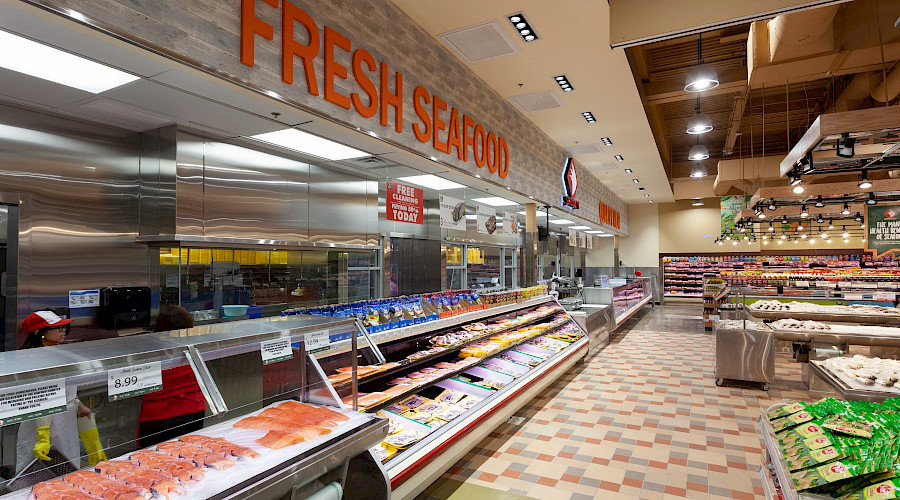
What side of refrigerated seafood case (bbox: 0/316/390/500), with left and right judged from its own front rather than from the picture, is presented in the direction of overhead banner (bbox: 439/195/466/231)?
left

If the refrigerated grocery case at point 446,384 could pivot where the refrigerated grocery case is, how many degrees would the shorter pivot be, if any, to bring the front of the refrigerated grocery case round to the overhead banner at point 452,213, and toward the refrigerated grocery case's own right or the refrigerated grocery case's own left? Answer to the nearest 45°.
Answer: approximately 135° to the refrigerated grocery case's own left

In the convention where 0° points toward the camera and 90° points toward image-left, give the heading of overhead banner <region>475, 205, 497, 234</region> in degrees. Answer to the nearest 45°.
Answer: approximately 315°

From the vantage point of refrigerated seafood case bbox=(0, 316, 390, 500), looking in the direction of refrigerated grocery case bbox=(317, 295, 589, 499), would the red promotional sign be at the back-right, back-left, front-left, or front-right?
front-left

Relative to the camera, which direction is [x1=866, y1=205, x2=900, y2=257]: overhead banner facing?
toward the camera

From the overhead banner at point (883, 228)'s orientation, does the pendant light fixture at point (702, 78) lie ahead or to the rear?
ahead

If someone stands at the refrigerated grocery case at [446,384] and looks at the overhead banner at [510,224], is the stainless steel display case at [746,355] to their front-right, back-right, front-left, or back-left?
front-right

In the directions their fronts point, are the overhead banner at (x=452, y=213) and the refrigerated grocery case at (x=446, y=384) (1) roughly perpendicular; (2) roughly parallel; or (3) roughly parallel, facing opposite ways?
roughly parallel

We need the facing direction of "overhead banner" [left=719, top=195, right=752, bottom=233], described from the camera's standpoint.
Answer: facing the viewer and to the left of the viewer

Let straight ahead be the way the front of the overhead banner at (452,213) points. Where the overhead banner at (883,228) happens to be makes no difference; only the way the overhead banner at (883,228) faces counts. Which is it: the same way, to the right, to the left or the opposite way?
to the right

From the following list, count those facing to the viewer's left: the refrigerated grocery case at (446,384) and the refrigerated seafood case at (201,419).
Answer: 0

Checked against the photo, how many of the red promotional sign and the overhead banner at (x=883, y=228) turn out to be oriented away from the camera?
0

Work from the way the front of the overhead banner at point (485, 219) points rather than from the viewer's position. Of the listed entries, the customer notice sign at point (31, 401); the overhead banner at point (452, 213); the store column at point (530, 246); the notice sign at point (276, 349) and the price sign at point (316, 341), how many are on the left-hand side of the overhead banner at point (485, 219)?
1
